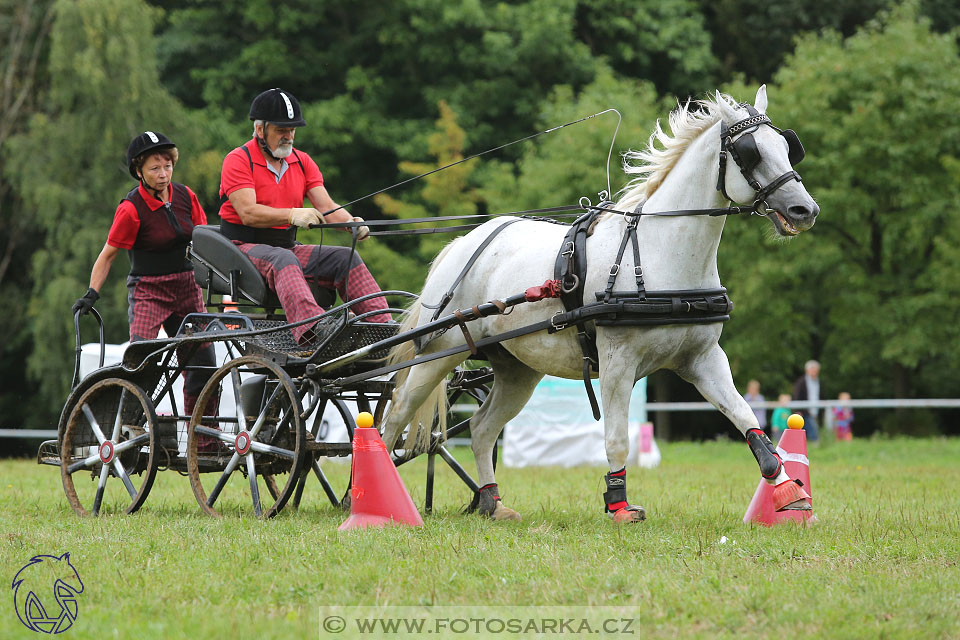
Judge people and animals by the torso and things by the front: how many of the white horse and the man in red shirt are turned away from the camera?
0

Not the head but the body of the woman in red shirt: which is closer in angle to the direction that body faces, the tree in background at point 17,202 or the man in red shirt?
the man in red shirt

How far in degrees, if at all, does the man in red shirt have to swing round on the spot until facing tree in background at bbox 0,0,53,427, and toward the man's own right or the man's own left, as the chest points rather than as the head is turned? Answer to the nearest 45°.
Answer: approximately 135° to the man's own left

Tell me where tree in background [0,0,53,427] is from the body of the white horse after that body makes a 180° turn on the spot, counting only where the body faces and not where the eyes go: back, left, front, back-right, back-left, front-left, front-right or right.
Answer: front

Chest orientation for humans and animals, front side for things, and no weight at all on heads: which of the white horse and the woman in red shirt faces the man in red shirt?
the woman in red shirt

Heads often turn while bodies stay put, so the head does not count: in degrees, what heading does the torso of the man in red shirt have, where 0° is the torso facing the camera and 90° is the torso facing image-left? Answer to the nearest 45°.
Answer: approximately 315°

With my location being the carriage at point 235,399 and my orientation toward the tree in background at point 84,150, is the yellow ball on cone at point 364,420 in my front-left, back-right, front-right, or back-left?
back-right

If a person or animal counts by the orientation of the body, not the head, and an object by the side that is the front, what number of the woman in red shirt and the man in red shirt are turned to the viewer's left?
0

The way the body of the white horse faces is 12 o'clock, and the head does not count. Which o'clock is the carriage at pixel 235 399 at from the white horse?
The carriage is roughly at 5 o'clock from the white horse.

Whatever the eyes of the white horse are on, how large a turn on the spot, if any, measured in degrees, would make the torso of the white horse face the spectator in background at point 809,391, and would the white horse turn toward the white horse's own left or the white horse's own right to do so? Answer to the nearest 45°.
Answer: approximately 135° to the white horse's own left

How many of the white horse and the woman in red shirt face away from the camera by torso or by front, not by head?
0

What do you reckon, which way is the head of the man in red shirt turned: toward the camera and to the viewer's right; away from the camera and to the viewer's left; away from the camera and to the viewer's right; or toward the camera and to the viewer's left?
toward the camera and to the viewer's right

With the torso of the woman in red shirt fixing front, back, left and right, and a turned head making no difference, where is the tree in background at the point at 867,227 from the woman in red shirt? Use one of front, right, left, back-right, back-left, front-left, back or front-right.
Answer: left
